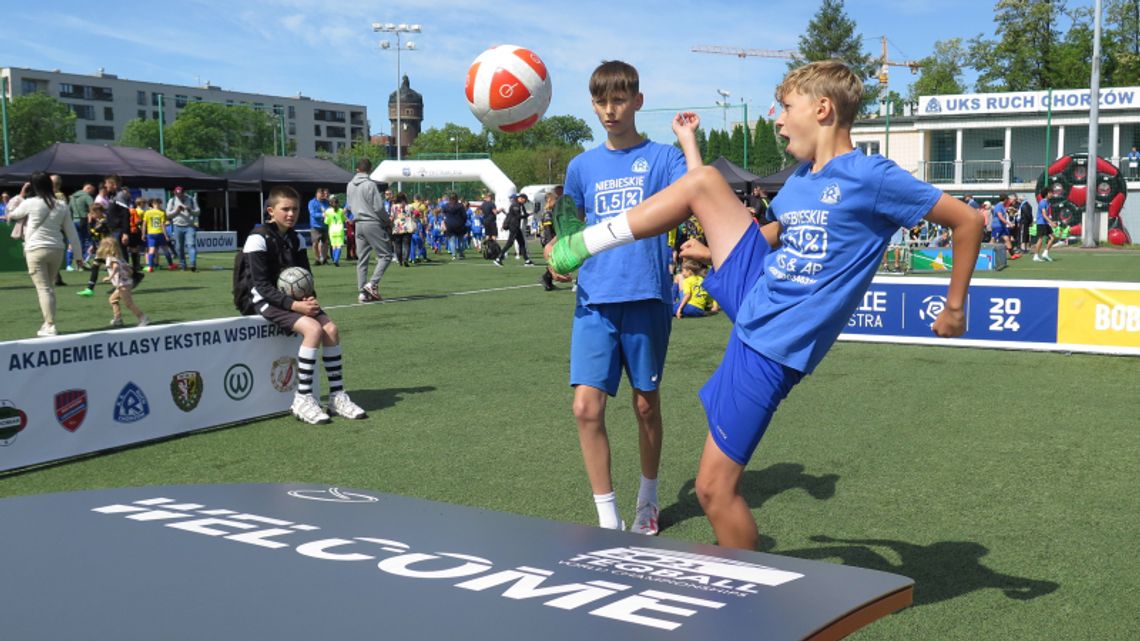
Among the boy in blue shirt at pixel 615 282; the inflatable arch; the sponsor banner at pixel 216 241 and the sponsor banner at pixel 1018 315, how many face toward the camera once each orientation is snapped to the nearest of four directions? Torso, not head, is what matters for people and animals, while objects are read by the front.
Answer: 4

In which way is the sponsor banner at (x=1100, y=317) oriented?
toward the camera

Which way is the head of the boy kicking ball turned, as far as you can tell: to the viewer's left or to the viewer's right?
to the viewer's left

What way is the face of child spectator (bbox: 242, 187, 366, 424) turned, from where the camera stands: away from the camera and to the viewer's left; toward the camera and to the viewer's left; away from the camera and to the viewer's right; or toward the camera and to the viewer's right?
toward the camera and to the viewer's right

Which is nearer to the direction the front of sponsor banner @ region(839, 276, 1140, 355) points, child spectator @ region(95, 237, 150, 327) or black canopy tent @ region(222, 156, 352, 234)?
the child spectator

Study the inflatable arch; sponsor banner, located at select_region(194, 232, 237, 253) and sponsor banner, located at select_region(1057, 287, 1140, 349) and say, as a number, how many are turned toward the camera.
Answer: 3

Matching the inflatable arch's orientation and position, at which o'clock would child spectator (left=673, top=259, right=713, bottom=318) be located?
The child spectator is roughly at 12 o'clock from the inflatable arch.

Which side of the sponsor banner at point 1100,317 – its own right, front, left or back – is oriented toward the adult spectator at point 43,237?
right

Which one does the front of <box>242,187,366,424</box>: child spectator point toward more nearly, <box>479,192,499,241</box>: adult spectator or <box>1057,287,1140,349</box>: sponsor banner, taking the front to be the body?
the sponsor banner

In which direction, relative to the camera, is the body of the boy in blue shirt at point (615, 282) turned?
toward the camera

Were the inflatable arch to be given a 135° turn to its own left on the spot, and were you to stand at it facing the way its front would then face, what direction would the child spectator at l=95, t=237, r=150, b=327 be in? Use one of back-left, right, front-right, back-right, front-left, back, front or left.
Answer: back-right
